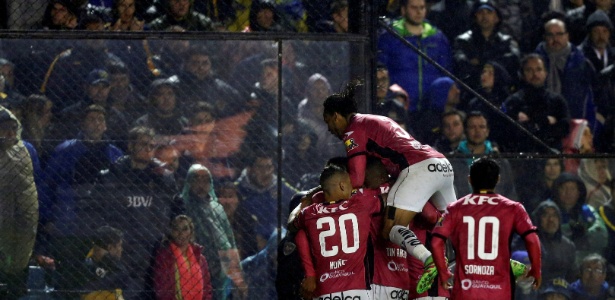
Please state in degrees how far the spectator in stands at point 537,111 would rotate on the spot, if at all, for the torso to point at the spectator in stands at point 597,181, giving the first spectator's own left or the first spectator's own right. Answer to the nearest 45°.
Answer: approximately 45° to the first spectator's own left

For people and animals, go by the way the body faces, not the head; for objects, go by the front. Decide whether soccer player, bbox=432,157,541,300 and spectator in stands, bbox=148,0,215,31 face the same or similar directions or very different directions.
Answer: very different directions

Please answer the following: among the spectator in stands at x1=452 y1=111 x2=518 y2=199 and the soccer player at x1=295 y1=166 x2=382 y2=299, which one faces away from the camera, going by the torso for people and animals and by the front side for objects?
the soccer player

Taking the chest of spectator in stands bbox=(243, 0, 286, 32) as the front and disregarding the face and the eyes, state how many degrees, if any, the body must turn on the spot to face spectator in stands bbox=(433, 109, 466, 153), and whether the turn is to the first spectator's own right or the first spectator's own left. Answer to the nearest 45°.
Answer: approximately 90° to the first spectator's own left

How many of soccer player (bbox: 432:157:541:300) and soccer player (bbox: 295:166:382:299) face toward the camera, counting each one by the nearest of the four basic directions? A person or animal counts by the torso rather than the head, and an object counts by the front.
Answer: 0

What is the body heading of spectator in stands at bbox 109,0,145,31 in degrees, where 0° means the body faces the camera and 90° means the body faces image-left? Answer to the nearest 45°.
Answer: approximately 0°

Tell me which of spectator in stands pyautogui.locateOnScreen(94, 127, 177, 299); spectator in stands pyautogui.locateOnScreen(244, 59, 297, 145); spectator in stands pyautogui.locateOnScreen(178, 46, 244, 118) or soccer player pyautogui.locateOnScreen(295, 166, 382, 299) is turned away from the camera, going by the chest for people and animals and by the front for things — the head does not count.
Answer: the soccer player
